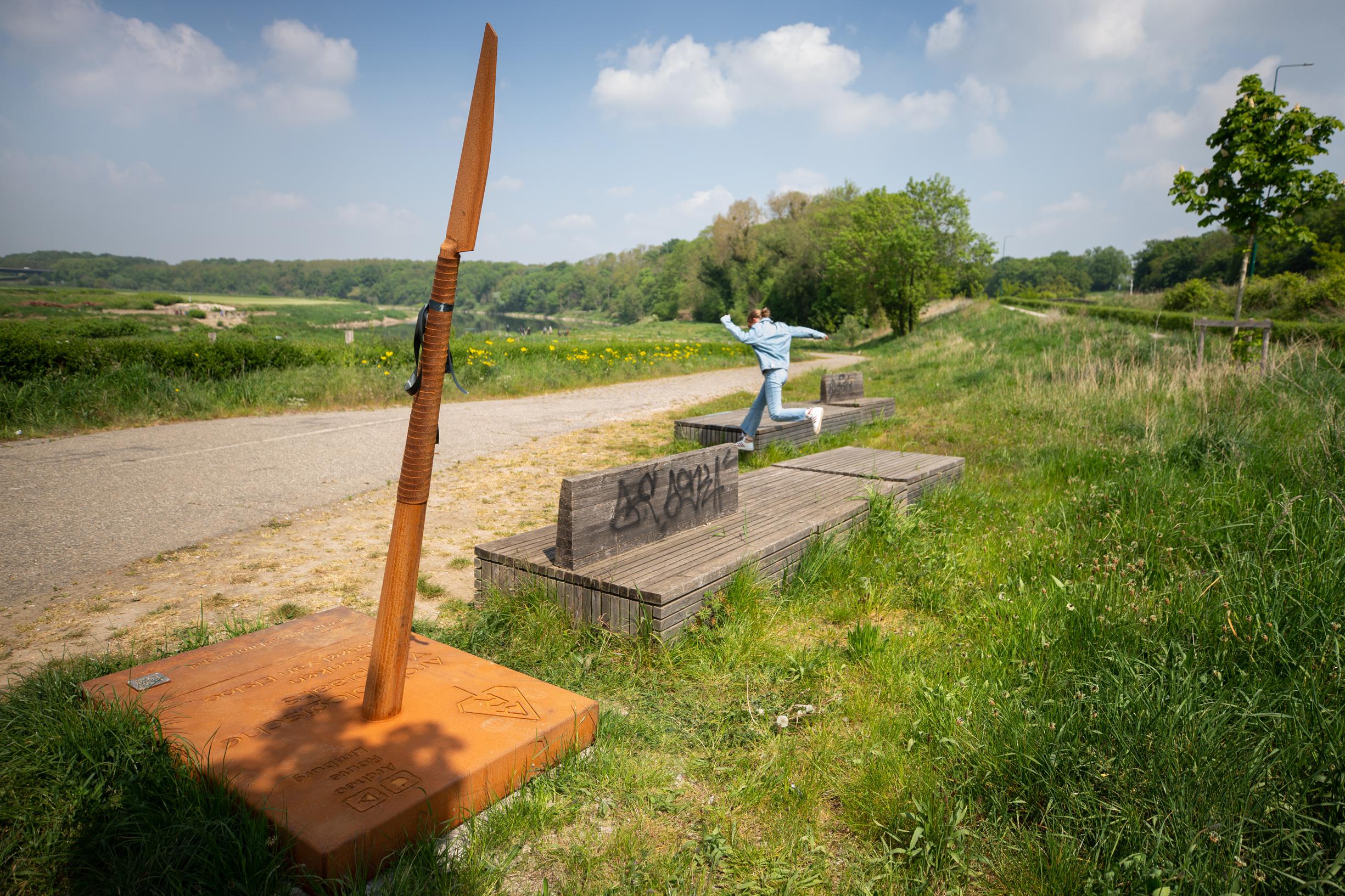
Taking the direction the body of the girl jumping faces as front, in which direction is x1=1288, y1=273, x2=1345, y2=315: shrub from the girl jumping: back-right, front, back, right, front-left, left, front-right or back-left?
right

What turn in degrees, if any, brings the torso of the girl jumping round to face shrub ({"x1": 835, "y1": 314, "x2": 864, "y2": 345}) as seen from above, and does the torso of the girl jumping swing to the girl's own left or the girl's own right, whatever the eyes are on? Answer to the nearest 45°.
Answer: approximately 45° to the girl's own right

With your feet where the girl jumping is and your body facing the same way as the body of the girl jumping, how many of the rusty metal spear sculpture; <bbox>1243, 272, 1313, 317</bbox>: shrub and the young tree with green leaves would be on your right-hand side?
2

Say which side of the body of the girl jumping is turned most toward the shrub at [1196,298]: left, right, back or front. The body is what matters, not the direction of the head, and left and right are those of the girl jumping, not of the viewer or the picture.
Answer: right

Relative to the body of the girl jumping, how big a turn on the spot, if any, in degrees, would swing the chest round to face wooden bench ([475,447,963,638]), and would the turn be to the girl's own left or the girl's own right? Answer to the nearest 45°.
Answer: approximately 135° to the girl's own left

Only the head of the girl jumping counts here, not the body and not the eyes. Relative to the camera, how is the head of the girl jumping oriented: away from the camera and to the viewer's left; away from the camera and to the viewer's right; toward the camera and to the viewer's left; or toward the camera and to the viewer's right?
away from the camera and to the viewer's left

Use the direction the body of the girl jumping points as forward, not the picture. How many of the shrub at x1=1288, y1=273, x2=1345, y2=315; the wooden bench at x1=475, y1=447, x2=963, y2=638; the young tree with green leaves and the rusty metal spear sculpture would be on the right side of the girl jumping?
2

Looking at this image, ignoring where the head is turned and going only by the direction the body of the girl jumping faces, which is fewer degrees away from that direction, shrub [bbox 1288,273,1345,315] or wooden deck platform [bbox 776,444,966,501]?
the shrub

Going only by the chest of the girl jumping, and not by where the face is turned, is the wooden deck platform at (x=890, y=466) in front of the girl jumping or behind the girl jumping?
behind

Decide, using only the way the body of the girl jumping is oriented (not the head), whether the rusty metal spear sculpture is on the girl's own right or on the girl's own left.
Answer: on the girl's own left

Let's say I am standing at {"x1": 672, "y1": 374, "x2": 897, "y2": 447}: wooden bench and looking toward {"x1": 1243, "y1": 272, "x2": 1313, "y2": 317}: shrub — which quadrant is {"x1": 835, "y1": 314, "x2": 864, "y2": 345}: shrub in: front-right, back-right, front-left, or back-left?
front-left

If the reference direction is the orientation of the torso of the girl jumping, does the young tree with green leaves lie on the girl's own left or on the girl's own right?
on the girl's own right

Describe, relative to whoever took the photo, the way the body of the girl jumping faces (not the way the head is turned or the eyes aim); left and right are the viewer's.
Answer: facing away from the viewer and to the left of the viewer

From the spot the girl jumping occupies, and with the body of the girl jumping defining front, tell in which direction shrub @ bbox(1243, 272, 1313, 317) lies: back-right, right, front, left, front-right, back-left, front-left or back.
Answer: right
